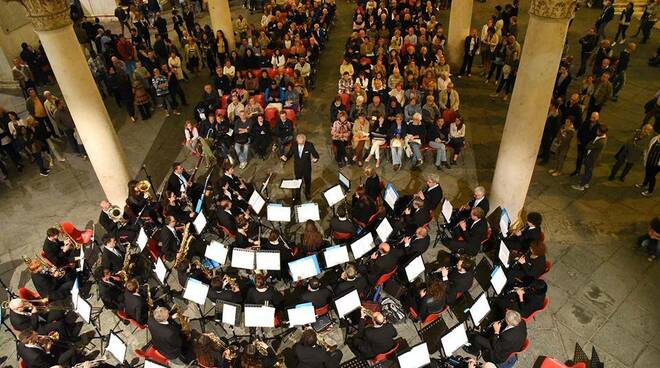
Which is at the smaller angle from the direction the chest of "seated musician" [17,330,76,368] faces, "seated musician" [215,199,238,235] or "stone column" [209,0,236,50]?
the seated musician

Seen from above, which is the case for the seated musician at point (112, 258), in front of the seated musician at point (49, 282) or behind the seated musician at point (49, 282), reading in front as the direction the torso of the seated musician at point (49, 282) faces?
in front

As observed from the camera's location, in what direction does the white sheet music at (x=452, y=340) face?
facing the viewer and to the right of the viewer

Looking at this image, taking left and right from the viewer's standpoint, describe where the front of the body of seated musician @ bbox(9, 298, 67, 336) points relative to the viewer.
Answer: facing to the right of the viewer

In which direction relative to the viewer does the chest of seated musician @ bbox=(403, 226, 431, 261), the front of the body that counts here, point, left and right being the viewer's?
facing away from the viewer and to the left of the viewer

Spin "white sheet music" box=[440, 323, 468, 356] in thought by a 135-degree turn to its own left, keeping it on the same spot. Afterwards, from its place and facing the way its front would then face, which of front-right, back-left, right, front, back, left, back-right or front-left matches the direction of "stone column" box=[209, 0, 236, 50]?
front-left

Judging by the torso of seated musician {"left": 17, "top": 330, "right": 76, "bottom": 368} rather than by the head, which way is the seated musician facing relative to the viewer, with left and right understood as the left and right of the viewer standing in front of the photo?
facing to the right of the viewer

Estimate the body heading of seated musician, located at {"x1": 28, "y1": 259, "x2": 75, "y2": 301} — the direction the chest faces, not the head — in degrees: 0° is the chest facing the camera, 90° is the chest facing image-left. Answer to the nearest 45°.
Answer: approximately 270°

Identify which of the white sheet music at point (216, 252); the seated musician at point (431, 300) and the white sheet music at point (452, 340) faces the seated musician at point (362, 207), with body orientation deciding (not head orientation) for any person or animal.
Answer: the seated musician at point (431, 300)

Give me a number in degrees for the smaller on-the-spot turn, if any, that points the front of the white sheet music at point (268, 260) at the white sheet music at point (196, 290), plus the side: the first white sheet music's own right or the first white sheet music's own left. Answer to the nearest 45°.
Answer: approximately 90° to the first white sheet music's own right

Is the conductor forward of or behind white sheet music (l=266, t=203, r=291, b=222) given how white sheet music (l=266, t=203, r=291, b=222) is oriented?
behind

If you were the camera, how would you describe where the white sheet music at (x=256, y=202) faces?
facing the viewer and to the left of the viewer

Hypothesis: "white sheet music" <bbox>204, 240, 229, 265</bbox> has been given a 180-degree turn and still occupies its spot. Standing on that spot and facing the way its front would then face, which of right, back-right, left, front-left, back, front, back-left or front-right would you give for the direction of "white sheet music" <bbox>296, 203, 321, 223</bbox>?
front-right

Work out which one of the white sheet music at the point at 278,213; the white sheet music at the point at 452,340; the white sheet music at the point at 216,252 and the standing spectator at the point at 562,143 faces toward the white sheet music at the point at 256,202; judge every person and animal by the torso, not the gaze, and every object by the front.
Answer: the standing spectator

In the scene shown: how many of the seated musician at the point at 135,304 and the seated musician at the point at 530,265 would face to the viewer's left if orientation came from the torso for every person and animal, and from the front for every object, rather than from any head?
1

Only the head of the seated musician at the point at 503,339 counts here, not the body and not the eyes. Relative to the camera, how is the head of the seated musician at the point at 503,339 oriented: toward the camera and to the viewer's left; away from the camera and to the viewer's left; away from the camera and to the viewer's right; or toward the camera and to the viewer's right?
away from the camera and to the viewer's left

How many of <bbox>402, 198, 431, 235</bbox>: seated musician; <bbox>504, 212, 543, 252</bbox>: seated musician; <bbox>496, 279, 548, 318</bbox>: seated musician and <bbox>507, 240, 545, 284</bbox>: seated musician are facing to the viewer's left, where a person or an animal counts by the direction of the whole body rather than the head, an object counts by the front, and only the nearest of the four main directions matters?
4

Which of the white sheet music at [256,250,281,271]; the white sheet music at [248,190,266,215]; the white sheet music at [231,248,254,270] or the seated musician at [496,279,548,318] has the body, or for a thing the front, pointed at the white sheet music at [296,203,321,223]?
the seated musician

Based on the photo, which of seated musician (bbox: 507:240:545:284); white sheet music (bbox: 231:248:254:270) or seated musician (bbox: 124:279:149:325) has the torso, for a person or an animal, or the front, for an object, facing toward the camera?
the white sheet music

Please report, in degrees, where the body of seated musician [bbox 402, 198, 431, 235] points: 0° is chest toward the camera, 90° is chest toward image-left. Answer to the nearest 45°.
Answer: approximately 90°

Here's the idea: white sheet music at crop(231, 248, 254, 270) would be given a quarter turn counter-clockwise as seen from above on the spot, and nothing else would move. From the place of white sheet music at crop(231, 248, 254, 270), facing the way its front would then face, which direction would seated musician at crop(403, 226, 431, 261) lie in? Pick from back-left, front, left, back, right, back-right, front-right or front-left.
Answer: front

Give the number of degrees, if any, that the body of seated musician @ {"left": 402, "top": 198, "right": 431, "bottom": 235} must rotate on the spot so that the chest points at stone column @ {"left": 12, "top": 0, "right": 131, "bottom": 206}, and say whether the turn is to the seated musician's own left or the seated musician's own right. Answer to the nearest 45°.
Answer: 0° — they already face it
